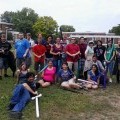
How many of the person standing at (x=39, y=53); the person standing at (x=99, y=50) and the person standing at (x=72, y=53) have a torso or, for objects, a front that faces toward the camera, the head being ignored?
3

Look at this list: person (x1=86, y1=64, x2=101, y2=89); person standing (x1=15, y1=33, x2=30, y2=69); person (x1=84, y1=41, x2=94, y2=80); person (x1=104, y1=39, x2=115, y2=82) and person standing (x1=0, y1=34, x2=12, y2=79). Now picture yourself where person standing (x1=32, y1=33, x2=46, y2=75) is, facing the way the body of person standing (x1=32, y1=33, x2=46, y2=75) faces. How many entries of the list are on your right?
2

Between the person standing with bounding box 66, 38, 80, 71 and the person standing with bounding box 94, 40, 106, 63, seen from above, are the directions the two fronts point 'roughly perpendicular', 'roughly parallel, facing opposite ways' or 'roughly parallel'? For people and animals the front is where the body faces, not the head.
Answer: roughly parallel

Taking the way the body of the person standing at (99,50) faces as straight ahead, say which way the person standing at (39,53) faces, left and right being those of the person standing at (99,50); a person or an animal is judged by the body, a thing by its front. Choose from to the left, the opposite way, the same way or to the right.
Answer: the same way

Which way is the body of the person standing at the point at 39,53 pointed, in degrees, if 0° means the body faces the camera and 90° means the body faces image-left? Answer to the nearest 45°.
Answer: approximately 0°

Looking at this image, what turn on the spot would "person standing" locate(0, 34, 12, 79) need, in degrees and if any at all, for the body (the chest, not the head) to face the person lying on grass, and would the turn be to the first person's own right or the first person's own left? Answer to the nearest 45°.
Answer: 0° — they already face them

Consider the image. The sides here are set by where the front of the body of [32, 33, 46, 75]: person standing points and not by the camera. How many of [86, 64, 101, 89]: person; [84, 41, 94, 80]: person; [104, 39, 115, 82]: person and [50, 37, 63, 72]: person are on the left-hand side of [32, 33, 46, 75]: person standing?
4

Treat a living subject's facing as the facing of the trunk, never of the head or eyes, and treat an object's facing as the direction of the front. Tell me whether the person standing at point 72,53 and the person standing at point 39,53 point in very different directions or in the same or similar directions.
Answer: same or similar directions

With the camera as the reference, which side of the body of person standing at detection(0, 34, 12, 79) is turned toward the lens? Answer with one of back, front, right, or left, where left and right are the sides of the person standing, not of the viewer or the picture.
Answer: front

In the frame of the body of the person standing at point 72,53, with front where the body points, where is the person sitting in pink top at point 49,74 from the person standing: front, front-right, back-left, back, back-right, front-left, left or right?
front-right

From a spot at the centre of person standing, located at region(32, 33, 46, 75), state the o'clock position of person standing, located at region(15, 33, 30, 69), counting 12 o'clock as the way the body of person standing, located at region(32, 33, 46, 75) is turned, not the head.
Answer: person standing, located at region(15, 33, 30, 69) is roughly at 3 o'clock from person standing, located at region(32, 33, 46, 75).

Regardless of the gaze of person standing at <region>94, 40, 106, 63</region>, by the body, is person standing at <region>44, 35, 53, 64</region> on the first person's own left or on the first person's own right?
on the first person's own right

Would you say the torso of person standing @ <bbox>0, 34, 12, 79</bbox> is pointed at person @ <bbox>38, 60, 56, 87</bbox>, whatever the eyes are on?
no

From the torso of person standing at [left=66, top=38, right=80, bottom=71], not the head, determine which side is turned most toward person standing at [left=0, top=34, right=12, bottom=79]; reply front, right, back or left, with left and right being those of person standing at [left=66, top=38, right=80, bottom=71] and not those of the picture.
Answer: right

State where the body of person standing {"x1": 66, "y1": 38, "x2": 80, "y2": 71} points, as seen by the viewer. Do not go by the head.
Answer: toward the camera
